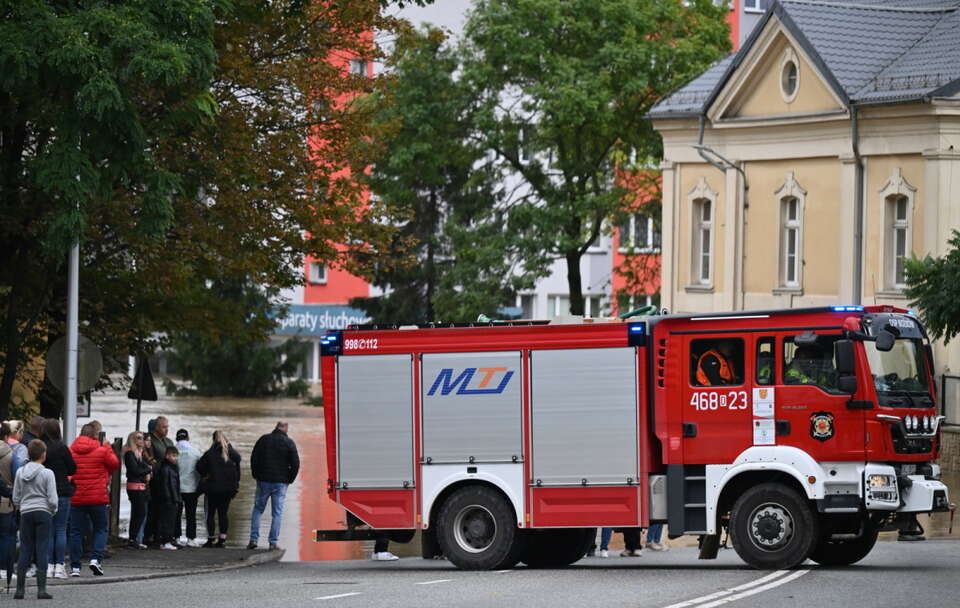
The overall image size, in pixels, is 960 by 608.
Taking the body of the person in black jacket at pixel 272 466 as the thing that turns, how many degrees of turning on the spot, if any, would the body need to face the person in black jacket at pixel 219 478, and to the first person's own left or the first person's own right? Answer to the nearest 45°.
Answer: approximately 45° to the first person's own left

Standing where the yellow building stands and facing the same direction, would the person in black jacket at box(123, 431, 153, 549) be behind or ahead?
ahead

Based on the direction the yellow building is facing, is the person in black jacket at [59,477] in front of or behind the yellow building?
in front

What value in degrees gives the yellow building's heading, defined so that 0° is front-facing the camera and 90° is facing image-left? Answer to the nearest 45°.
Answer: approximately 45°

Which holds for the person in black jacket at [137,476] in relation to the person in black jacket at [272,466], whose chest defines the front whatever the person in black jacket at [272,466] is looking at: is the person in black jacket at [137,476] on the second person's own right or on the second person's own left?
on the second person's own left

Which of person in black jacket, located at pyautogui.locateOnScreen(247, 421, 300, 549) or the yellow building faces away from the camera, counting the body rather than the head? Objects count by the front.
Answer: the person in black jacket

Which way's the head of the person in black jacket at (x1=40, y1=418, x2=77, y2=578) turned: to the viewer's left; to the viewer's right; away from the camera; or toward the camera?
away from the camera

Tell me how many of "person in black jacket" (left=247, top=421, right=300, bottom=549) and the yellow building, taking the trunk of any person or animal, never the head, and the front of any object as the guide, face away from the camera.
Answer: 1

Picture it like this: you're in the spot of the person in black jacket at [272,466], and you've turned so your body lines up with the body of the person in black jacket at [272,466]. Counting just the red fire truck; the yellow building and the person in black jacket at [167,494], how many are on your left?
1

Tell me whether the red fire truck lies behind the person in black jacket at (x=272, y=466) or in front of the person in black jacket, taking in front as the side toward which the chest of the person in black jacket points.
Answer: behind

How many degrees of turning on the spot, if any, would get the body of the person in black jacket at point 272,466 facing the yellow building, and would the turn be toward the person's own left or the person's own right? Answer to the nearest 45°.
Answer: approximately 45° to the person's own right

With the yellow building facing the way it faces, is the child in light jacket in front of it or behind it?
in front

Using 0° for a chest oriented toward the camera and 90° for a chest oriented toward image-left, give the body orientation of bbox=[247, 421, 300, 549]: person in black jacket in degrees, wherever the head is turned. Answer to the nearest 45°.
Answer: approximately 180°
